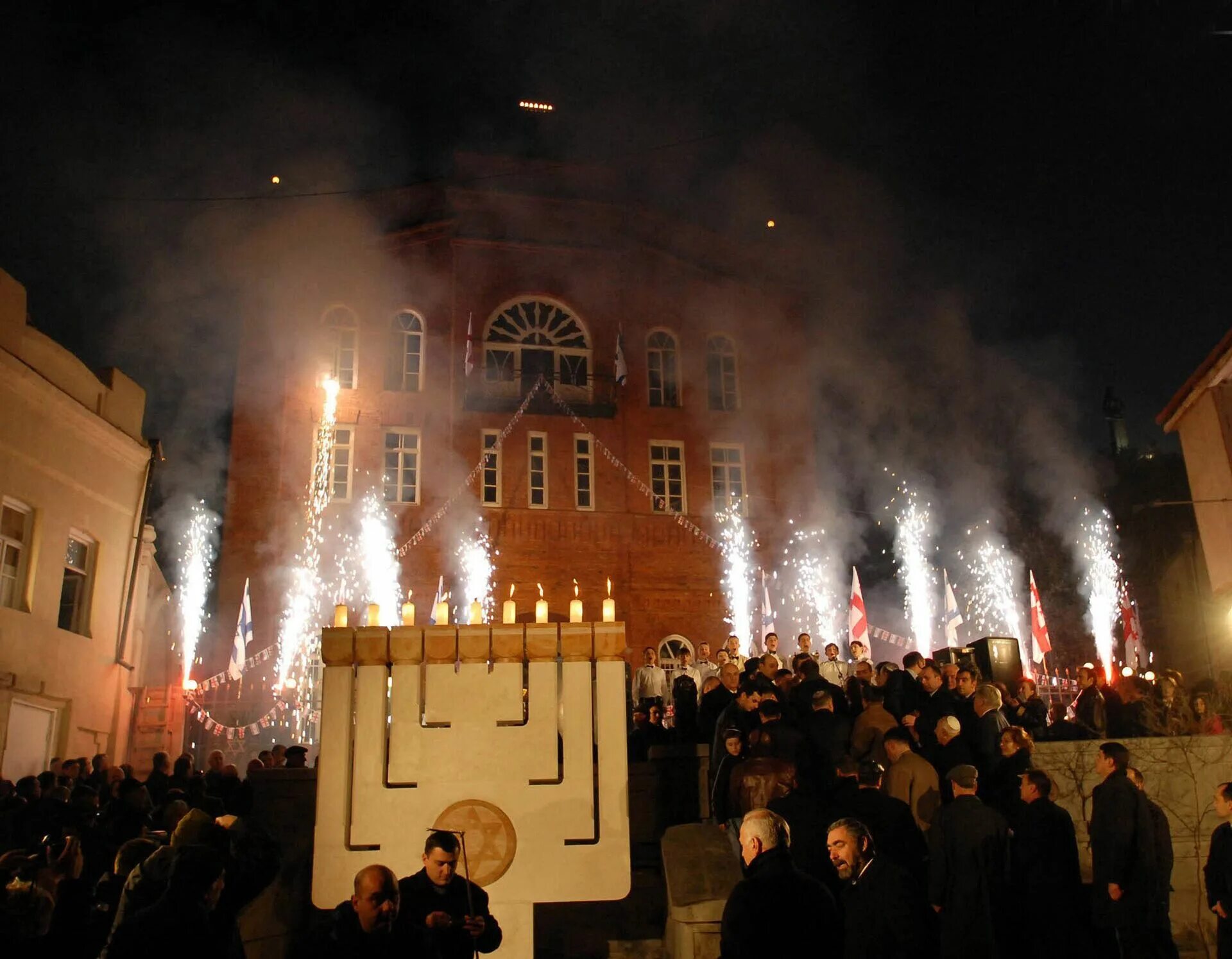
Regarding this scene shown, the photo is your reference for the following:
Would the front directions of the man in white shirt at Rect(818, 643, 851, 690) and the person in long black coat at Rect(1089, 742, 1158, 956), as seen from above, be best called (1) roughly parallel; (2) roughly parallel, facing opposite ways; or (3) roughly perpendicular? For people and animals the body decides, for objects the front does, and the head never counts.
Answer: roughly perpendicular

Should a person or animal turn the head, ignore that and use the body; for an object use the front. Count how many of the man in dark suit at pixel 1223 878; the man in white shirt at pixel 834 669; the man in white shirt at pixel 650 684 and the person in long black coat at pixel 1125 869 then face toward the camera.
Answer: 2

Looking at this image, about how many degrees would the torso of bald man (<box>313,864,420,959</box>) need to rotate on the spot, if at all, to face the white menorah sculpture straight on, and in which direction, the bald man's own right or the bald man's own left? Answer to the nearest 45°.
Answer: approximately 135° to the bald man's own left

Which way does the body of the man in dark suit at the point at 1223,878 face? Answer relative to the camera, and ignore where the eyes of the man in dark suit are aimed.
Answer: to the viewer's left

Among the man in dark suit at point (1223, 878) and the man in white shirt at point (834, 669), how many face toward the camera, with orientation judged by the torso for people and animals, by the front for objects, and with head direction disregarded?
1

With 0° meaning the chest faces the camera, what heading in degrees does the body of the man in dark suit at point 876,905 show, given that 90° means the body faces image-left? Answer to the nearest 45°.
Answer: approximately 45°

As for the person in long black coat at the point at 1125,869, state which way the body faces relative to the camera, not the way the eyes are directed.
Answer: to the viewer's left

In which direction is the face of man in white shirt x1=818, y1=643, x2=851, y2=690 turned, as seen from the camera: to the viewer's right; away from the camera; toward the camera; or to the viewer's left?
toward the camera

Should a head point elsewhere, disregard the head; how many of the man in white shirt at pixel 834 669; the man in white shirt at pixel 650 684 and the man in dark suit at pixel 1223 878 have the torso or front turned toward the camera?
2

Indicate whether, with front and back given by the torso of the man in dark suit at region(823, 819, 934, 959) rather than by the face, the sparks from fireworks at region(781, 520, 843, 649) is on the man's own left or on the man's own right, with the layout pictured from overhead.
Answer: on the man's own right

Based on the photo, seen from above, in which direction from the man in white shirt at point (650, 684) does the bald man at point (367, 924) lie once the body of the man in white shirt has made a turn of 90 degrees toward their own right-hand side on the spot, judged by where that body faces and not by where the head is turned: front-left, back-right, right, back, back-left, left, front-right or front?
left

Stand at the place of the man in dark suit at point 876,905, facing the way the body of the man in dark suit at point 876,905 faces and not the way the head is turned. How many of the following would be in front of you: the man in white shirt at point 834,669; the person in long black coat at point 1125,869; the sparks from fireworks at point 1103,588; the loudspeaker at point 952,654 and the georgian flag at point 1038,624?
0

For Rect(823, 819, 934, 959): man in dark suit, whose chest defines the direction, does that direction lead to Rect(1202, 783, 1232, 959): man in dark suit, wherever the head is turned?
no

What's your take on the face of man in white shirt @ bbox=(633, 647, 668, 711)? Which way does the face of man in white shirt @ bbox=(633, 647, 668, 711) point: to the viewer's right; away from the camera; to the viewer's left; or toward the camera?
toward the camera

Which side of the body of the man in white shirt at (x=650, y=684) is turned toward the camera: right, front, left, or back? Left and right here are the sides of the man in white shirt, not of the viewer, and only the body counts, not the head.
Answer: front

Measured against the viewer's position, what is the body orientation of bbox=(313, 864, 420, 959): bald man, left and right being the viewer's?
facing the viewer and to the right of the viewer

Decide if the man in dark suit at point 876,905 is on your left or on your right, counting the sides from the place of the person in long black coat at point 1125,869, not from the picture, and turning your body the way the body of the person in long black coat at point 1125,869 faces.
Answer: on your left

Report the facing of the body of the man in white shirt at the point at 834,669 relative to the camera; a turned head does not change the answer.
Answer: toward the camera

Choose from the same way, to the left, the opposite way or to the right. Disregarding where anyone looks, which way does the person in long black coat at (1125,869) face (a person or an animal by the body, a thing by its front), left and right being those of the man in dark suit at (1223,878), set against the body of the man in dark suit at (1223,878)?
the same way
